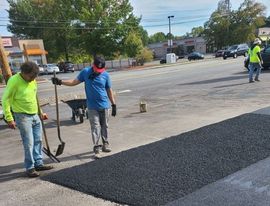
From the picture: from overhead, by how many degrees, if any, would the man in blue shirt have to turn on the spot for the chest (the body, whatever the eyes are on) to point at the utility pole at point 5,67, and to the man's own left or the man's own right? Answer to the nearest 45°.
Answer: approximately 135° to the man's own right

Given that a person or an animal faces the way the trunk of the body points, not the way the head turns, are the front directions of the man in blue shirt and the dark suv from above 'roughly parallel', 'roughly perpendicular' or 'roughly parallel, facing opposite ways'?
roughly perpendicular

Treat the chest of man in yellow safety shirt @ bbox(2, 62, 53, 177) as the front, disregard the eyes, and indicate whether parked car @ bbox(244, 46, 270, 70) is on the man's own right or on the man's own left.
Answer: on the man's own left

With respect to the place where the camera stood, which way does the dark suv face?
facing the viewer and to the left of the viewer

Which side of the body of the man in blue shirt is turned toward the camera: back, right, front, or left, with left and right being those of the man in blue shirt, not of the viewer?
front

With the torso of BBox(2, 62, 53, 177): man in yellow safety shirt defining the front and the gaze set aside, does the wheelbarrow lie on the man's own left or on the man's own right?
on the man's own left

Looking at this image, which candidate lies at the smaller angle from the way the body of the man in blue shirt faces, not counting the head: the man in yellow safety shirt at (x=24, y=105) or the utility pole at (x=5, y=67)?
the man in yellow safety shirt

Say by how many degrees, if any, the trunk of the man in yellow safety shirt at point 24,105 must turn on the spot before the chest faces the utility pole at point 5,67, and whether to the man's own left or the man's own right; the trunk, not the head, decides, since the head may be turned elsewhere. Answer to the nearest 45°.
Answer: approximately 135° to the man's own left

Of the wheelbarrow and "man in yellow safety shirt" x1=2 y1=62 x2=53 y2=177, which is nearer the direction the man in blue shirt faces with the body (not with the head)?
the man in yellow safety shirt

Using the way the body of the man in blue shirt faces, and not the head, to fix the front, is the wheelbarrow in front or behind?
behind

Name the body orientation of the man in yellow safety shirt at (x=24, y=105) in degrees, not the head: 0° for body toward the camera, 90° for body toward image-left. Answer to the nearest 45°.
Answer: approximately 315°

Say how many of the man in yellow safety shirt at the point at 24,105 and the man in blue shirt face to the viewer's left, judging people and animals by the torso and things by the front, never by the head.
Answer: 0

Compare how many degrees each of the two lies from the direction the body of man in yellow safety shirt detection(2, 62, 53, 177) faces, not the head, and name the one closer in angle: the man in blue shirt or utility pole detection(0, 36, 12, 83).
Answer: the man in blue shirt

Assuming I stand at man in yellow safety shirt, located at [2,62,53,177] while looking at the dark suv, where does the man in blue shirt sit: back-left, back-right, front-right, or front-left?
front-right
